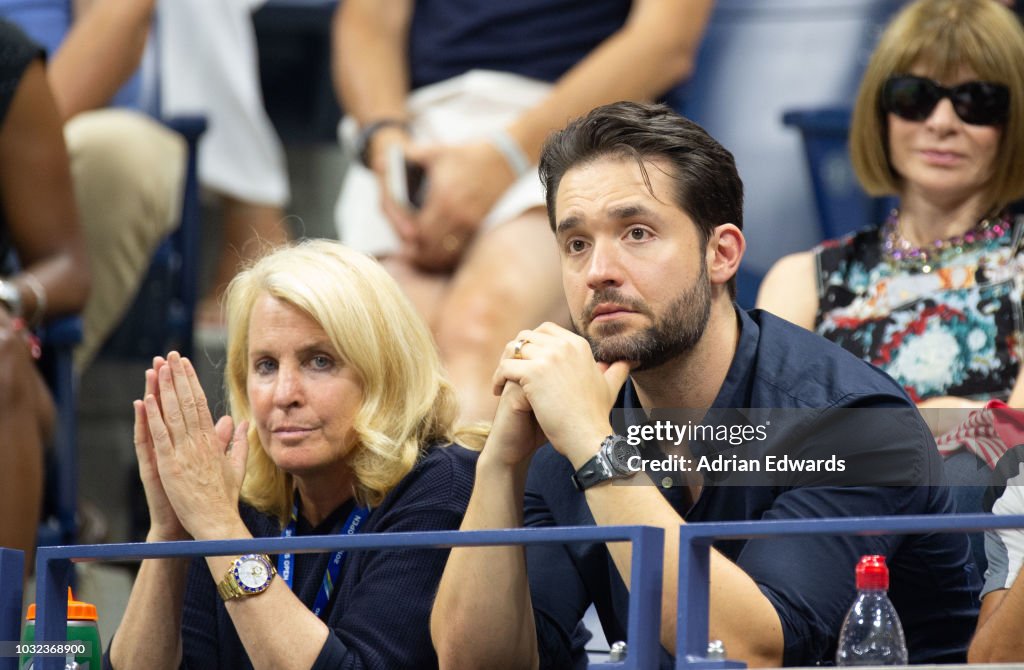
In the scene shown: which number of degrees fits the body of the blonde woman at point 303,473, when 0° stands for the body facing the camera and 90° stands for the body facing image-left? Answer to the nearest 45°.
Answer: approximately 45°

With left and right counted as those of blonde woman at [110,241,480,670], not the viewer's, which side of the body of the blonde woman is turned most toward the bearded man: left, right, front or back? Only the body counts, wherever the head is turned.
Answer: left

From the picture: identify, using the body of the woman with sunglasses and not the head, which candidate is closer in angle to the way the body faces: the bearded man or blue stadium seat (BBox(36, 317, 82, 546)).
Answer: the bearded man

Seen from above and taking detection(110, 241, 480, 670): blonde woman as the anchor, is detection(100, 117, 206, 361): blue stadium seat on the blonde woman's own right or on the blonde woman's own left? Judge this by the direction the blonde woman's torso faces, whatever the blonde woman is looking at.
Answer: on the blonde woman's own right

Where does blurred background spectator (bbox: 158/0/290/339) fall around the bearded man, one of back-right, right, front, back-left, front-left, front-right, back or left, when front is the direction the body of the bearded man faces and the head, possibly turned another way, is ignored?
right

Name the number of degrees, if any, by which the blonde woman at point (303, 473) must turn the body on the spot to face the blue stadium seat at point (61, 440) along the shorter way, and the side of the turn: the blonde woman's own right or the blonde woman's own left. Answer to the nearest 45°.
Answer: approximately 90° to the blonde woman's own right

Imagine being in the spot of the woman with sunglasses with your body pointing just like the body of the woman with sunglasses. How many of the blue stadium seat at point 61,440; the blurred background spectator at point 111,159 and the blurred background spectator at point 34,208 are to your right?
3

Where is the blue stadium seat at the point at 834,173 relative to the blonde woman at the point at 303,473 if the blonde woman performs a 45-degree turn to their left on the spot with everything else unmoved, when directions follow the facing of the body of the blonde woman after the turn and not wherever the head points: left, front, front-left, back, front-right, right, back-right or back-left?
back-left

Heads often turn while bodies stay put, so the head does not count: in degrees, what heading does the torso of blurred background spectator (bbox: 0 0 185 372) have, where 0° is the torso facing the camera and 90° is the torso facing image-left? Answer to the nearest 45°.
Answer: approximately 315°

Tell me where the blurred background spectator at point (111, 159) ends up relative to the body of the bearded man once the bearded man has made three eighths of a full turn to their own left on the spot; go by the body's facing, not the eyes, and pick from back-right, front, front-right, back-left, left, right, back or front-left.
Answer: back-left

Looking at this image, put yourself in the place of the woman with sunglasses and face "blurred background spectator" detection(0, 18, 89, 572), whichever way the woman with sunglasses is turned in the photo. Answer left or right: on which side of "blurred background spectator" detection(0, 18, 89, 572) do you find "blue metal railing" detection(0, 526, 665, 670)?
left
